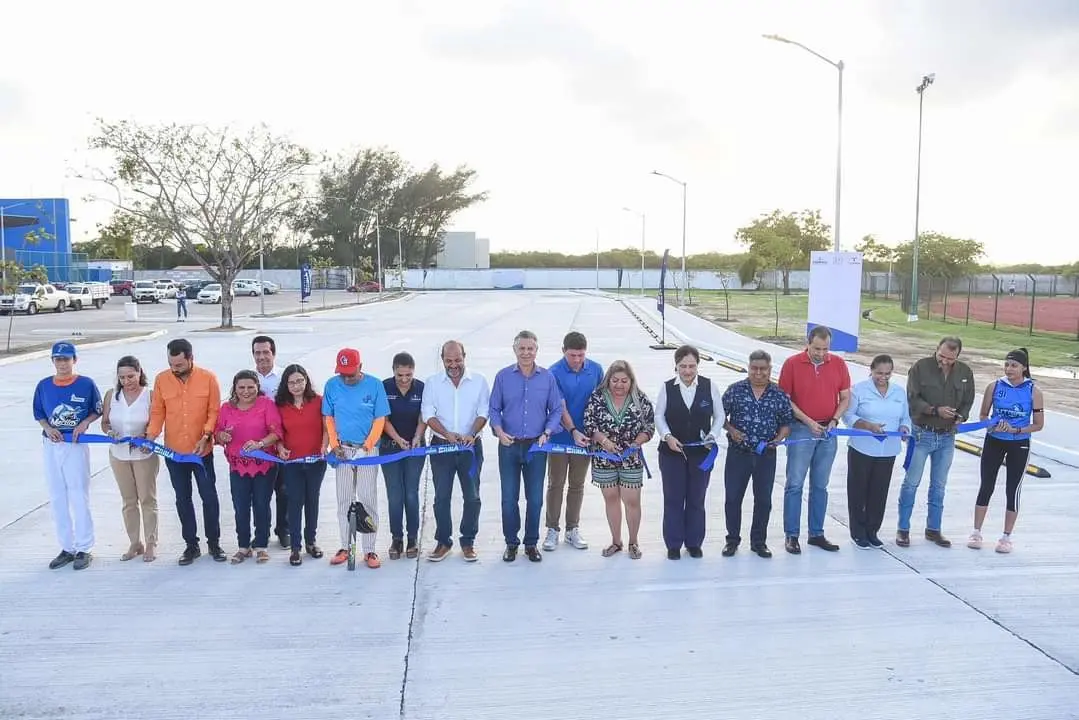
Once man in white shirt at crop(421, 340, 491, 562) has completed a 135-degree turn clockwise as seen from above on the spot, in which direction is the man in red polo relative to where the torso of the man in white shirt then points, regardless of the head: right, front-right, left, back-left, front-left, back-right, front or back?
back-right

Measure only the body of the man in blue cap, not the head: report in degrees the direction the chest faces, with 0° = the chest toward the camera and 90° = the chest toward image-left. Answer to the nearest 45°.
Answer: approximately 0°

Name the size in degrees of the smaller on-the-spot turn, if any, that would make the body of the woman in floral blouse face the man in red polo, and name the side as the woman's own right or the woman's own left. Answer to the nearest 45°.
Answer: approximately 90° to the woman's own left

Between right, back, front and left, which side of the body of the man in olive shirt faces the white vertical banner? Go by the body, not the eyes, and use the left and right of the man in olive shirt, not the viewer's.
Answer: back

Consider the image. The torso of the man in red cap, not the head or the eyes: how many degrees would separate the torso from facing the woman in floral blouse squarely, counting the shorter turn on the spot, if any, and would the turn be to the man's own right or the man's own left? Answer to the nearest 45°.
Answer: approximately 90° to the man's own left

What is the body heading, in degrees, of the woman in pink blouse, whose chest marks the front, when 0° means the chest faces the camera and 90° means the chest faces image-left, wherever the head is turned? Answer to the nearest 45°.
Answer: approximately 0°
